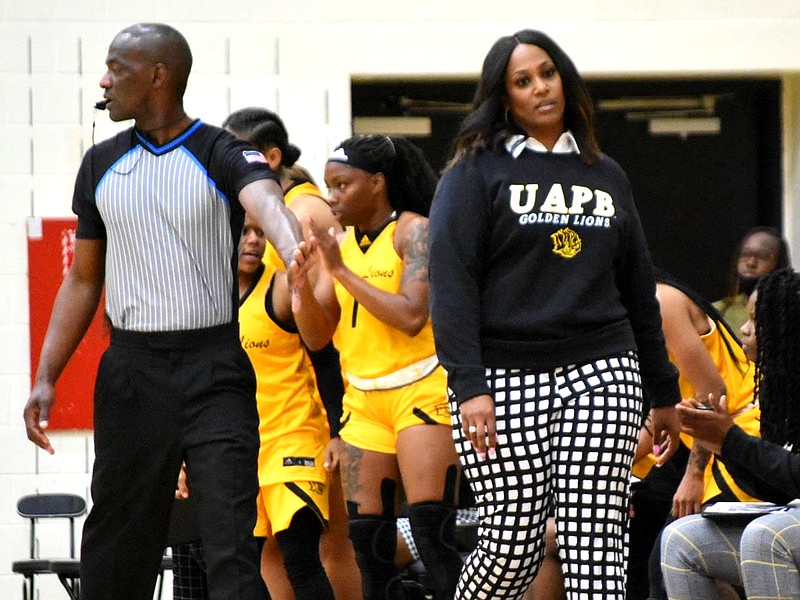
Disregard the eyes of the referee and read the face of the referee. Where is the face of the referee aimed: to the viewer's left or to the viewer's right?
to the viewer's left

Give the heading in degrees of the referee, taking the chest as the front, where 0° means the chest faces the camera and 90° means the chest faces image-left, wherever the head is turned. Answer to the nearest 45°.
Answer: approximately 0°
